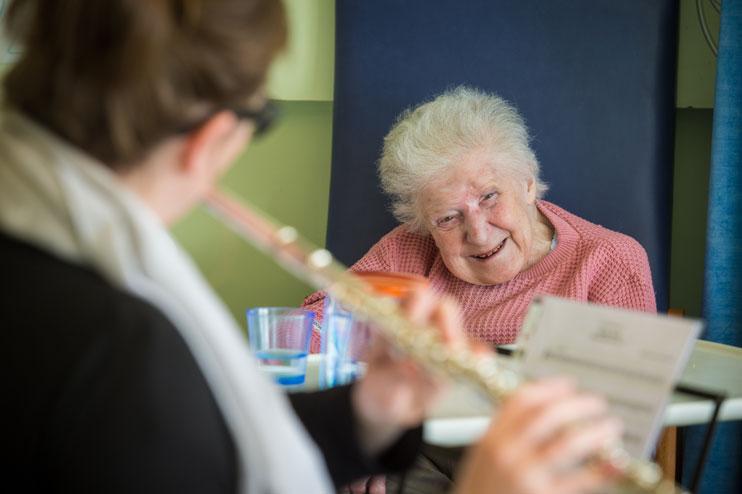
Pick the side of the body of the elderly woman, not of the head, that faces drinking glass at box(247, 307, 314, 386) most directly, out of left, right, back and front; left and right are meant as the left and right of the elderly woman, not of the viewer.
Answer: front

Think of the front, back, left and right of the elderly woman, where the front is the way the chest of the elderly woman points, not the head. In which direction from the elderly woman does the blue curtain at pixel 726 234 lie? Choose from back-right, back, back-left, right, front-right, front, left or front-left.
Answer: left

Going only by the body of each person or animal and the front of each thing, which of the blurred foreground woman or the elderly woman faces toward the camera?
the elderly woman

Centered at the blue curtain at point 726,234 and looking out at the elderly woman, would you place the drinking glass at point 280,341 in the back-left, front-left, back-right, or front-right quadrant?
front-left

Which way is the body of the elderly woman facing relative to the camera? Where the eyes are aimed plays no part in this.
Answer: toward the camera

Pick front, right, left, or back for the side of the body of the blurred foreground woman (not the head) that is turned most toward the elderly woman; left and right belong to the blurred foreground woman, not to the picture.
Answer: front

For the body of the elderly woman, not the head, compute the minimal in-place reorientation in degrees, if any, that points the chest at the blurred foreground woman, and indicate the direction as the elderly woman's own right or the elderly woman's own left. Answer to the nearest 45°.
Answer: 0° — they already face them

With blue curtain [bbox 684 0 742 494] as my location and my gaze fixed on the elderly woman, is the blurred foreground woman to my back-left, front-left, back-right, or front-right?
front-left

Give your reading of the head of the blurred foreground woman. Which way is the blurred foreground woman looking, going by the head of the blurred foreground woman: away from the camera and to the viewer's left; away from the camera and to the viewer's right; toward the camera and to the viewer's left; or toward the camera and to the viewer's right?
away from the camera and to the viewer's right

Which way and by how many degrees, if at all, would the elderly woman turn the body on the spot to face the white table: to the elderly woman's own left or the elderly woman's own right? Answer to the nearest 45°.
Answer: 0° — they already face it

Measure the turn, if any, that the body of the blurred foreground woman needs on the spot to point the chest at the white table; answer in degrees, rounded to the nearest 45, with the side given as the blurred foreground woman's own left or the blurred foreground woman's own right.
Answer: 0° — they already face it

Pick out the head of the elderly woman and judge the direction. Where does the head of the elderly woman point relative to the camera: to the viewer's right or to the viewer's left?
to the viewer's left

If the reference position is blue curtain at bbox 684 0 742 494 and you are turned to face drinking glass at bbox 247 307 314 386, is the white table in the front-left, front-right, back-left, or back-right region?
front-left

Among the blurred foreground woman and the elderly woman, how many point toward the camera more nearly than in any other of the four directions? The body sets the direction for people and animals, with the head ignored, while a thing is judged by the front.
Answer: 1

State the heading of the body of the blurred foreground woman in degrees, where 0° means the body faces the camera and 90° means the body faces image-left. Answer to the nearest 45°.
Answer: approximately 225°

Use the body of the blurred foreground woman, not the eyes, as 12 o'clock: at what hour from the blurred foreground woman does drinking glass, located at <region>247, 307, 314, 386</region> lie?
The drinking glass is roughly at 11 o'clock from the blurred foreground woman.
